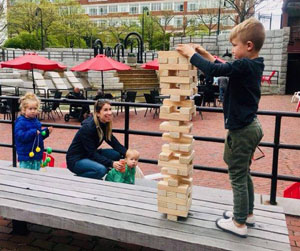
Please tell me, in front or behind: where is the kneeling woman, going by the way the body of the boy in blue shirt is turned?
in front

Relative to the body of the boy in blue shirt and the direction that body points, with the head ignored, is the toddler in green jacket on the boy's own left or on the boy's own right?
on the boy's own right

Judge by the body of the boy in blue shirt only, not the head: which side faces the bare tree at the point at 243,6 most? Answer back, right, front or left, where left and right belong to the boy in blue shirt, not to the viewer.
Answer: right

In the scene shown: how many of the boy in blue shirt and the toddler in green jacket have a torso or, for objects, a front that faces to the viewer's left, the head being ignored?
1

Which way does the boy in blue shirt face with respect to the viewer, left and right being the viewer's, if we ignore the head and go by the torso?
facing to the left of the viewer

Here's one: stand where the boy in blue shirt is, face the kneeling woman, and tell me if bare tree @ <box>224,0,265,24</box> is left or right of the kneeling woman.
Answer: right

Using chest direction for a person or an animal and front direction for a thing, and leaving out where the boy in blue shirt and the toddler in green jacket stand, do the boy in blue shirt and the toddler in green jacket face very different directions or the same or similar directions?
very different directions

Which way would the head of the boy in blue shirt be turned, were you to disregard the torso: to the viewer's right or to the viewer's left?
to the viewer's left

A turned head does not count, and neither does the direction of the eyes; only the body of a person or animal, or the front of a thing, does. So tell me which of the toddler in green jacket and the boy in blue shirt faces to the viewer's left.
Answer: the boy in blue shirt

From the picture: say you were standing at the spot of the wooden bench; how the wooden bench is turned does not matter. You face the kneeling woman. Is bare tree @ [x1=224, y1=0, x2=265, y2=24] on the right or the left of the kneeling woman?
right
